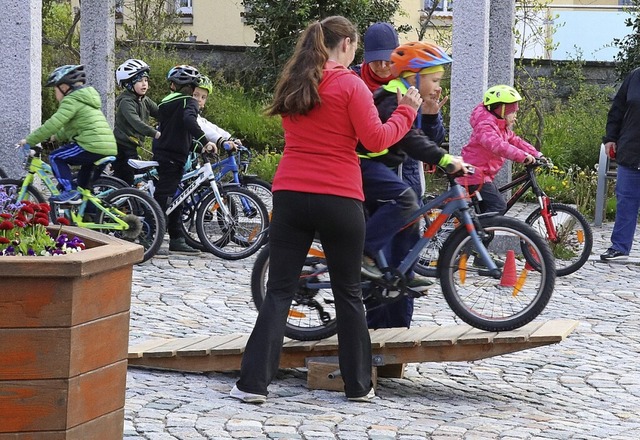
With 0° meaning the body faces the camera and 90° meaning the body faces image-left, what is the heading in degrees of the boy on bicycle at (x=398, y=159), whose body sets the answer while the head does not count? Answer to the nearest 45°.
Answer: approximately 270°

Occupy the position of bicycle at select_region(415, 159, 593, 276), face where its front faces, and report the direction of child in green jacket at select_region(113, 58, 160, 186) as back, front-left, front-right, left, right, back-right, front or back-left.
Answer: back

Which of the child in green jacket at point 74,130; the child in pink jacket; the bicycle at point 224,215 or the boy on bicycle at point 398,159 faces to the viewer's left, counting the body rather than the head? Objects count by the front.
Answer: the child in green jacket

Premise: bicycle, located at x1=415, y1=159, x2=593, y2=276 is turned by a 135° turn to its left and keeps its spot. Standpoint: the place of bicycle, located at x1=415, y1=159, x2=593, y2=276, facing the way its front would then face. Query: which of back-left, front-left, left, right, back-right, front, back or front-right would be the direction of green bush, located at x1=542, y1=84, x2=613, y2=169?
front-right

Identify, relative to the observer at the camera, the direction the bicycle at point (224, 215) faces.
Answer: facing to the right of the viewer

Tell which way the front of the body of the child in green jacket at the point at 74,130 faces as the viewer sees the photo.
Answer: to the viewer's left

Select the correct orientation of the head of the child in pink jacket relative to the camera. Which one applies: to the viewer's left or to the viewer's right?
to the viewer's right

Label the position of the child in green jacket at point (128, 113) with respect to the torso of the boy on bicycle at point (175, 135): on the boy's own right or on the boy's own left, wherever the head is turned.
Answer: on the boy's own left

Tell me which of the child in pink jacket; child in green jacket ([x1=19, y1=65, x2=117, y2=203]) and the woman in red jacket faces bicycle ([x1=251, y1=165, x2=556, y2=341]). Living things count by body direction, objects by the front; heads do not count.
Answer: the woman in red jacket

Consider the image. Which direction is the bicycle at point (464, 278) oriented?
to the viewer's right

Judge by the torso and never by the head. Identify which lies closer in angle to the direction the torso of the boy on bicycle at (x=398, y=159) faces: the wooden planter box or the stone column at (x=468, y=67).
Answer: the stone column

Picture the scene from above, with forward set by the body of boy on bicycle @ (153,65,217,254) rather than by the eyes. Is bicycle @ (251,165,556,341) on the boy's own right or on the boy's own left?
on the boy's own right

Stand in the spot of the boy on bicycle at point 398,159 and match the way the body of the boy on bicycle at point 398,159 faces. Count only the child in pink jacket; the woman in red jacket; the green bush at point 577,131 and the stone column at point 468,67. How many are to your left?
3

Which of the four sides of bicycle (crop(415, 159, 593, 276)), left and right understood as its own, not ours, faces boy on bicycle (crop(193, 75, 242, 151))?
back

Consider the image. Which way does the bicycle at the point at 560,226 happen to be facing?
to the viewer's right

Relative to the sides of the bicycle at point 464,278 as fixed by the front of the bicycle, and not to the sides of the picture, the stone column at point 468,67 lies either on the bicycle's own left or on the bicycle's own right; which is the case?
on the bicycle's own left
